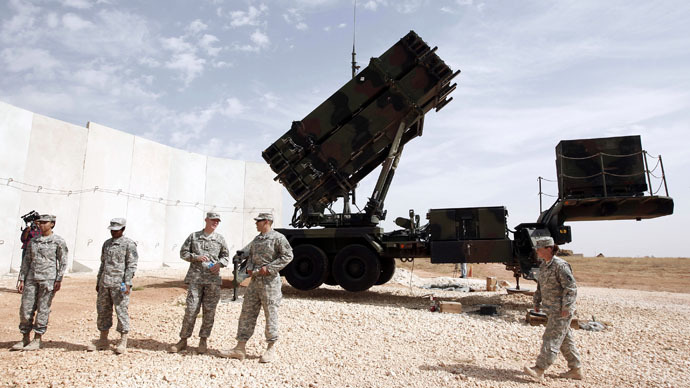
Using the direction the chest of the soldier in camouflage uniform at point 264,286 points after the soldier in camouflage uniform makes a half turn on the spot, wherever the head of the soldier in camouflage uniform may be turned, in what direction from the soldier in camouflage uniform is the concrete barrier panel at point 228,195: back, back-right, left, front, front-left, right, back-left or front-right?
front-left

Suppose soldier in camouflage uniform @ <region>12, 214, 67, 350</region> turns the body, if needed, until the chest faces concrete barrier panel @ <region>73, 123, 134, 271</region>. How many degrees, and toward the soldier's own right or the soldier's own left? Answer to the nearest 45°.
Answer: approximately 135° to the soldier's own right

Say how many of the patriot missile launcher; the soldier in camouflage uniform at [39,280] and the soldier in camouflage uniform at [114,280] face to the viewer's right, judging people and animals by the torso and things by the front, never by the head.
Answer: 1

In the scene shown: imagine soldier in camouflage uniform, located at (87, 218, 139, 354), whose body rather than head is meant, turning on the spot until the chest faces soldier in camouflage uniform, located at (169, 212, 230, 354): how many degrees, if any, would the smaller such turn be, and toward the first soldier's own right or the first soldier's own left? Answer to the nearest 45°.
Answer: approximately 90° to the first soldier's own left

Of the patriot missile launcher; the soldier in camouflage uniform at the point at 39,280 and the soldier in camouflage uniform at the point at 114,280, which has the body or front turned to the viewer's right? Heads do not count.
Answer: the patriot missile launcher

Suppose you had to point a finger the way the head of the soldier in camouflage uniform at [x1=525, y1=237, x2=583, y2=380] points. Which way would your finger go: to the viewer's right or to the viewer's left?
to the viewer's left

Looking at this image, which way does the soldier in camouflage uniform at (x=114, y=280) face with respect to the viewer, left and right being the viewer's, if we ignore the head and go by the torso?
facing the viewer and to the left of the viewer

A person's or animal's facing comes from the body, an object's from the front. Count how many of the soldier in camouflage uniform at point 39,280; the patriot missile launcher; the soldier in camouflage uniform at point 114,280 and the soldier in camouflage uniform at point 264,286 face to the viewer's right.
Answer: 1

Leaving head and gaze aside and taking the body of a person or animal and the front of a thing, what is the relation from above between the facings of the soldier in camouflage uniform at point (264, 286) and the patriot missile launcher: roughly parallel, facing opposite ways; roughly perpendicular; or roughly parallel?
roughly perpendicular

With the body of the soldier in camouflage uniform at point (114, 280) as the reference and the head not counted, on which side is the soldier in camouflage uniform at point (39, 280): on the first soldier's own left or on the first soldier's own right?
on the first soldier's own right

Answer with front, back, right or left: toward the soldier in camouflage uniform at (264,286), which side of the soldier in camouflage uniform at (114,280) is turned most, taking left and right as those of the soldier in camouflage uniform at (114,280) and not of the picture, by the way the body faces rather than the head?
left

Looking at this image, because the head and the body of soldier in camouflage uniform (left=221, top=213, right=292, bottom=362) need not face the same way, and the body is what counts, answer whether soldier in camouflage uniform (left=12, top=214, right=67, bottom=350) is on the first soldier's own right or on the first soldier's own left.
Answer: on the first soldier's own right

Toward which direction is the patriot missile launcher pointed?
to the viewer's right

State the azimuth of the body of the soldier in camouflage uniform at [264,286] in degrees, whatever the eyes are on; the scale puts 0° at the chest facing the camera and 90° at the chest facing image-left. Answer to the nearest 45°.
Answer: approximately 45°

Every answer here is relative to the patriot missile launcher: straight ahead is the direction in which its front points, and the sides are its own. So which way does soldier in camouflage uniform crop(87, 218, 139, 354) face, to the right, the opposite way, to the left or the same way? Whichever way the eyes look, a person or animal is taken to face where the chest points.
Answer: to the right
